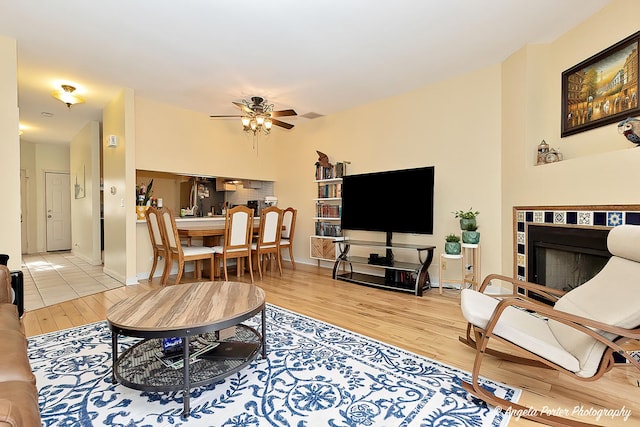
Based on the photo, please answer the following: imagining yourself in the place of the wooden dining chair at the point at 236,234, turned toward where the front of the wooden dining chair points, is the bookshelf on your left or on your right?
on your right

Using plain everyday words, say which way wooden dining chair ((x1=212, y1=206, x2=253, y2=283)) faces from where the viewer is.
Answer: facing away from the viewer and to the left of the viewer

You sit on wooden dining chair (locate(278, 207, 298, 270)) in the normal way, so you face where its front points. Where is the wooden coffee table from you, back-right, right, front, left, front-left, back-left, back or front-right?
front-left

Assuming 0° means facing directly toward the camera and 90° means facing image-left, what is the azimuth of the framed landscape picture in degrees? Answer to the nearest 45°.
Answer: approximately 45°

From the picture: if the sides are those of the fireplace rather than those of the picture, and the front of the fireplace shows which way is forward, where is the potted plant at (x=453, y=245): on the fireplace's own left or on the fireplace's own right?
on the fireplace's own right

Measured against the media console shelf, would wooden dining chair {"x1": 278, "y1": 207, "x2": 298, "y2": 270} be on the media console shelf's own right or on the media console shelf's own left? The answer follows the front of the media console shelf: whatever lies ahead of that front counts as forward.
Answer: on the media console shelf's own right

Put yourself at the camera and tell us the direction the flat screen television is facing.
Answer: facing the viewer and to the left of the viewer

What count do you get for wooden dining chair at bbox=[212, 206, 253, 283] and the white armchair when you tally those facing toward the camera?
0

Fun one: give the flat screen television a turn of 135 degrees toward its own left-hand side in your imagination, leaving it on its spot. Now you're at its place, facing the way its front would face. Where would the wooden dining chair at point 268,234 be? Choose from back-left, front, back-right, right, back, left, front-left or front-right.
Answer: back

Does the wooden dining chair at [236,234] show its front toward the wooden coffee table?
no

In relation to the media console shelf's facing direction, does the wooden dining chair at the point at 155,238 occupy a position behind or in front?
in front

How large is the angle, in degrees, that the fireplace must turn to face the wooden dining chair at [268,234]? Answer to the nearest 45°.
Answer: approximately 45° to its right

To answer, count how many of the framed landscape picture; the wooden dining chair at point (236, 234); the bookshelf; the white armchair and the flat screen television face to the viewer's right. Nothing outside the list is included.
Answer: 0

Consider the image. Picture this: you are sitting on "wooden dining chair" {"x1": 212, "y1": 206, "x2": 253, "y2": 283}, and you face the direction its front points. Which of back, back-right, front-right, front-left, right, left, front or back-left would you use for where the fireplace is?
back

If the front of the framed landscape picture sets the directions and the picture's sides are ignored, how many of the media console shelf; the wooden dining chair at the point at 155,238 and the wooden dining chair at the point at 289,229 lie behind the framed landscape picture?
0

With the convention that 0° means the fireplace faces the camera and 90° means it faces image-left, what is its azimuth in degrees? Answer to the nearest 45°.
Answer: approximately 45°

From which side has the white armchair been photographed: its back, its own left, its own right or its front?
left

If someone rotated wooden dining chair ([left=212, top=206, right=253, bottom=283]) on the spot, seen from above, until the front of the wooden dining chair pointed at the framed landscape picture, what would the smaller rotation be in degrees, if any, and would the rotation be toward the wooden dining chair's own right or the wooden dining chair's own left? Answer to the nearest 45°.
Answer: approximately 180°

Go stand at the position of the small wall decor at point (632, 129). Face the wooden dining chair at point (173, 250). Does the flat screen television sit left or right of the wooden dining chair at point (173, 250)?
right

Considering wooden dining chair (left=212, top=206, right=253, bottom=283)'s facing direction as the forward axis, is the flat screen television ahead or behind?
behind

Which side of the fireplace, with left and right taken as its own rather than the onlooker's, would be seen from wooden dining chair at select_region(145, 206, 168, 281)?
front
